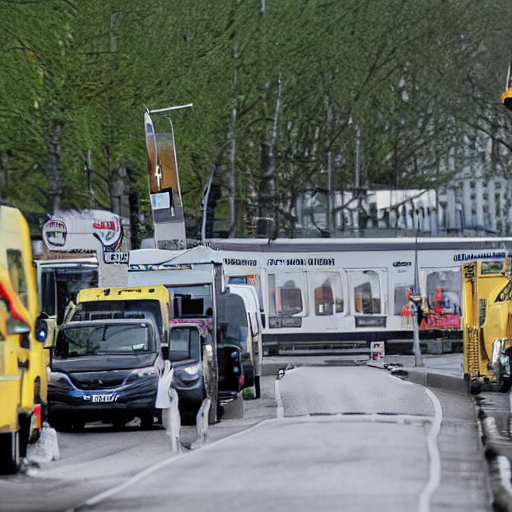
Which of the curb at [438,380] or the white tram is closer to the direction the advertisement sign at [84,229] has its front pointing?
the curb

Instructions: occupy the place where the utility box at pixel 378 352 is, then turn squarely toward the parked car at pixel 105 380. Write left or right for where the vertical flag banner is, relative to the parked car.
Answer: right

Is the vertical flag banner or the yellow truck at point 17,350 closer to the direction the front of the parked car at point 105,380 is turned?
the yellow truck

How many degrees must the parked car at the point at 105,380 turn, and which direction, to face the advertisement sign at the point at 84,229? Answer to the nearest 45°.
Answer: approximately 180°

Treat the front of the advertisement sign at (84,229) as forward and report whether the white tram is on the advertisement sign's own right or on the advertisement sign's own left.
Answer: on the advertisement sign's own left

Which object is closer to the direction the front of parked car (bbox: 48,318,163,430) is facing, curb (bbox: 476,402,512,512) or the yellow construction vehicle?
the curb

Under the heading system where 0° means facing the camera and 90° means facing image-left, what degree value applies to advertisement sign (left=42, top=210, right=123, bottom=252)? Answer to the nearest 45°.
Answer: approximately 0°

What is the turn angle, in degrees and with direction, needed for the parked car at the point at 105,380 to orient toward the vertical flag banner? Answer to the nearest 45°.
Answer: approximately 180°

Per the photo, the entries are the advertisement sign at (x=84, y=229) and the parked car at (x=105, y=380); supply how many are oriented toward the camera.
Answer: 2

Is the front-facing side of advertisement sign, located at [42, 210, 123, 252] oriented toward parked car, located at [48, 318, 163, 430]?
yes
